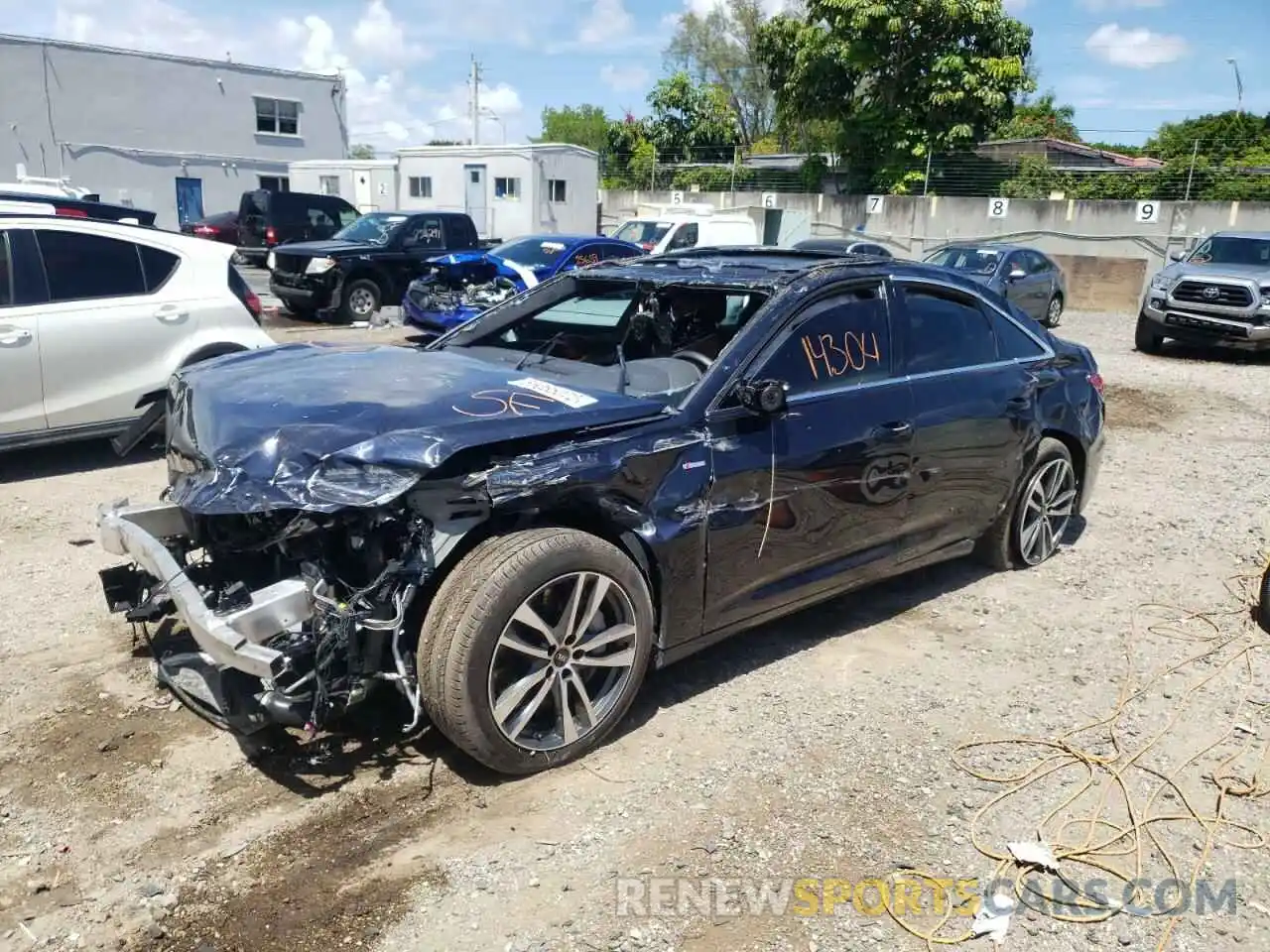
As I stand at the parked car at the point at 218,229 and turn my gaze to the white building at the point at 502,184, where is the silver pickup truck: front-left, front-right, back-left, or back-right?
front-right

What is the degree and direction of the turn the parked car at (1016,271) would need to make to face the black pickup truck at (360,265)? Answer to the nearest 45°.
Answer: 0° — it already faces it

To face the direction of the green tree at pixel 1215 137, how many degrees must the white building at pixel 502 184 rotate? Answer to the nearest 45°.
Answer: approximately 135° to its left

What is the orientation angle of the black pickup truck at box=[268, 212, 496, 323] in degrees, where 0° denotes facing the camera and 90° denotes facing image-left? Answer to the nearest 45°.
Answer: approximately 45°

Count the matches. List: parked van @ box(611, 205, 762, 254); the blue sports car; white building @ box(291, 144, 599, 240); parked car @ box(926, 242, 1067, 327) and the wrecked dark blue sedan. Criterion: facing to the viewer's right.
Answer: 0

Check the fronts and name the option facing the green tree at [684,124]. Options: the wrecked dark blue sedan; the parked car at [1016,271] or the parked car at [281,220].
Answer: the parked car at [281,220]

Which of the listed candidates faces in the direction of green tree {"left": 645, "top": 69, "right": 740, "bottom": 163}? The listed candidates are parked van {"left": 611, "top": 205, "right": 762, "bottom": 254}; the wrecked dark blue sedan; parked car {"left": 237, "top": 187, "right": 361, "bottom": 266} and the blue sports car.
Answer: parked car {"left": 237, "top": 187, "right": 361, "bottom": 266}

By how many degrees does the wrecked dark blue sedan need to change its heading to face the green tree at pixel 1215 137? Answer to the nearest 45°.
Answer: approximately 180°

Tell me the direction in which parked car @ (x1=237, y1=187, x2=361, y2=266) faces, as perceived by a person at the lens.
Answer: facing away from the viewer and to the right of the viewer

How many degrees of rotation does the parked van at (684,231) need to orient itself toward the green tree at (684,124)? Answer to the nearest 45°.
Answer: approximately 135° to its right

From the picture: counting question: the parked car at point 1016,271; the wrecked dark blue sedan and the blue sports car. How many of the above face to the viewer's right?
0

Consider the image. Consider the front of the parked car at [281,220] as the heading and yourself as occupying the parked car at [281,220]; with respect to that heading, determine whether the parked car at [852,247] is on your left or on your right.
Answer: on your right

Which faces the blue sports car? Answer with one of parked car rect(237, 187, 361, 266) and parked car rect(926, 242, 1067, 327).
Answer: parked car rect(926, 242, 1067, 327)

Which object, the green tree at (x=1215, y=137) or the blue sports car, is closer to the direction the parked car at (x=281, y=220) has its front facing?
the green tree

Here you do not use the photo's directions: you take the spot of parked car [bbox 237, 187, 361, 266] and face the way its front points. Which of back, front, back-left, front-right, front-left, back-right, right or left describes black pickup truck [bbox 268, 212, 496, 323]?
back-right

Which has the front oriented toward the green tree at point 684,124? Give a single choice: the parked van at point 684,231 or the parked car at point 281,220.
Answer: the parked car at point 281,220
